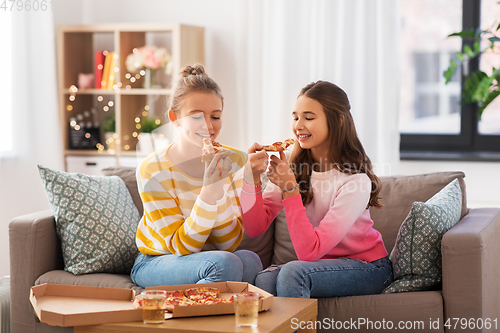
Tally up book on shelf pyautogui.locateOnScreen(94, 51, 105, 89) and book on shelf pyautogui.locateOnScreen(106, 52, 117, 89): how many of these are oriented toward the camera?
2

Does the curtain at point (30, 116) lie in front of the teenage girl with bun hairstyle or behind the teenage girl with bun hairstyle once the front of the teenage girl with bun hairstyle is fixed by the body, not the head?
behind

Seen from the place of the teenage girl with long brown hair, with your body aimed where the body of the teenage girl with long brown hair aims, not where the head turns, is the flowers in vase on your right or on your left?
on your right

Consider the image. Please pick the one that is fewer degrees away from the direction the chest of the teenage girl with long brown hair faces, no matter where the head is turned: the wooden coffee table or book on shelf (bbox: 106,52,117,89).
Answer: the wooden coffee table

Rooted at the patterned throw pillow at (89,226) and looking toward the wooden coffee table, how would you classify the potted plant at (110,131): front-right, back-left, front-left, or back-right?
back-left
